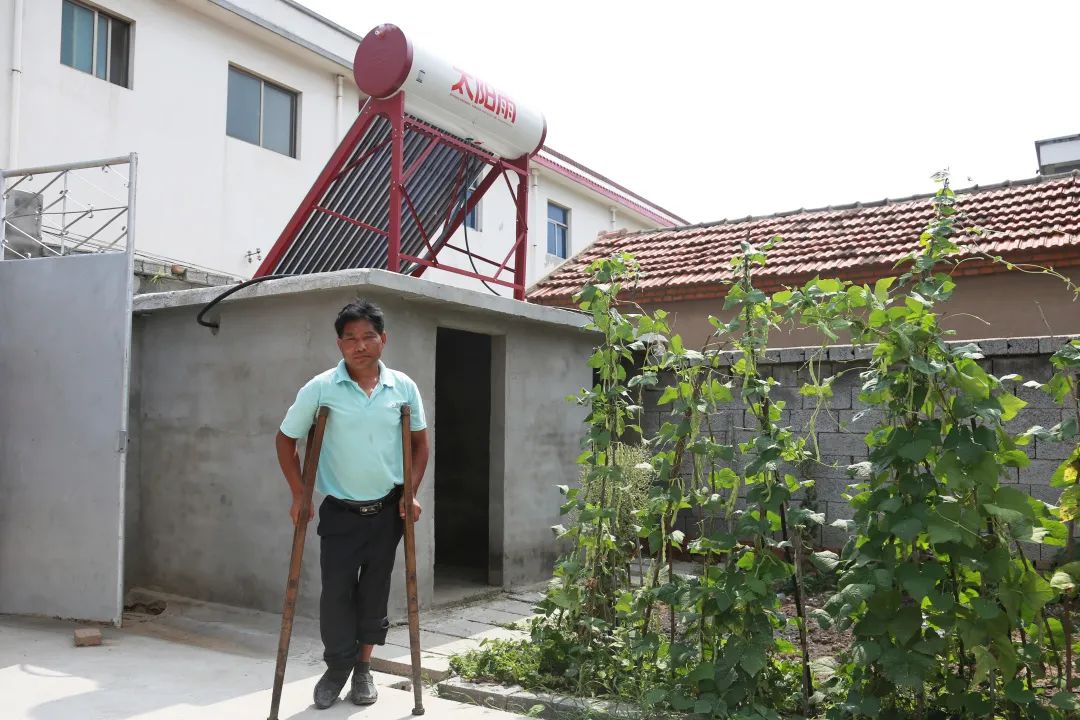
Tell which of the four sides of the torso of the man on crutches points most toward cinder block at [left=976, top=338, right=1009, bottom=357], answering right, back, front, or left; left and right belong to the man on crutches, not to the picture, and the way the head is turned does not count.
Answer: left

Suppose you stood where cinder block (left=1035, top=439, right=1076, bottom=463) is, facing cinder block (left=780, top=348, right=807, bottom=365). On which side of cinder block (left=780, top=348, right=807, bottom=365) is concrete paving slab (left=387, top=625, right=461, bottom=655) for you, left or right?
left

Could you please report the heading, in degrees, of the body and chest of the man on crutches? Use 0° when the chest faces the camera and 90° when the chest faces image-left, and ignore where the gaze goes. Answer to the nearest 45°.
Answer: approximately 0°

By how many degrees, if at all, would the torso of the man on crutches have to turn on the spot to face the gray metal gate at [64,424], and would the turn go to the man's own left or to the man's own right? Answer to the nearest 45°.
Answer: approximately 135° to the man's own right

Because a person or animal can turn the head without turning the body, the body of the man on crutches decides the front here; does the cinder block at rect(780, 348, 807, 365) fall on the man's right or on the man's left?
on the man's left

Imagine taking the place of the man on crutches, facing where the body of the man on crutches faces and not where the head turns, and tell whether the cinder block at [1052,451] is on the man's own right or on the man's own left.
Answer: on the man's own left

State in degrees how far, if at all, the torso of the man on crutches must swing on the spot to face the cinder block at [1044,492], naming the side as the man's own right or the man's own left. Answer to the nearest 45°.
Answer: approximately 90° to the man's own left
